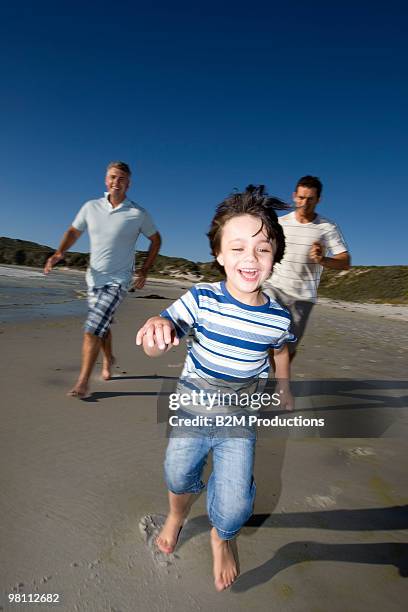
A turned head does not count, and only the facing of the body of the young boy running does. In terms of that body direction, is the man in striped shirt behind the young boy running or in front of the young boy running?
behind

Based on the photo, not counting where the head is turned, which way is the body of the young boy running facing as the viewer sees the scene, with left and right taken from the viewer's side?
facing the viewer

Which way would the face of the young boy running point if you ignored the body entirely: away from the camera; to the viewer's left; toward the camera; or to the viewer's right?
toward the camera

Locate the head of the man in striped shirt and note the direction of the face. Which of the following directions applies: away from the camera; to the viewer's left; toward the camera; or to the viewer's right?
toward the camera

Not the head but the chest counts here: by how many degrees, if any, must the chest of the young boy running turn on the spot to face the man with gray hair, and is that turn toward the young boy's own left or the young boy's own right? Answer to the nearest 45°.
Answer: approximately 135° to the young boy's own right

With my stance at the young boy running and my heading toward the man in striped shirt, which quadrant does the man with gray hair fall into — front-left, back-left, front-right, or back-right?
front-left

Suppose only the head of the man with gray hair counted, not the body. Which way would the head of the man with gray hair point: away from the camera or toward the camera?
toward the camera

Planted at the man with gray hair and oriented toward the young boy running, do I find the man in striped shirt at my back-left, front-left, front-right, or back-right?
front-left
